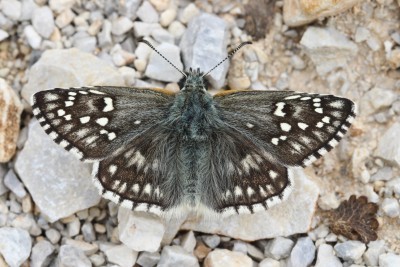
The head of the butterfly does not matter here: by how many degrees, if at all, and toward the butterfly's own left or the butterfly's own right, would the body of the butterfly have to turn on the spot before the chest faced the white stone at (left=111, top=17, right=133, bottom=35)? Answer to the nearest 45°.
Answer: approximately 45° to the butterfly's own left

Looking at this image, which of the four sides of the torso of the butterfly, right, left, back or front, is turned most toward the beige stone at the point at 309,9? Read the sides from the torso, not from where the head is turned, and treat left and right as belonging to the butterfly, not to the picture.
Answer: front

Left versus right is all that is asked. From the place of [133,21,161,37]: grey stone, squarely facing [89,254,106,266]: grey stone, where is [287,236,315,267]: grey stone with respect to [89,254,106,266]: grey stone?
left

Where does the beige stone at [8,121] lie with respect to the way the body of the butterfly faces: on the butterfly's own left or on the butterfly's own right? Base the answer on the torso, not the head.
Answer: on the butterfly's own left

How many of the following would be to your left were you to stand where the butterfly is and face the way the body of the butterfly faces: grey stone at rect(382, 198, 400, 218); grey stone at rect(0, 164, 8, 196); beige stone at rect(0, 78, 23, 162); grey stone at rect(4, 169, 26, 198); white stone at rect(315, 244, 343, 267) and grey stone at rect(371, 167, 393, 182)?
3

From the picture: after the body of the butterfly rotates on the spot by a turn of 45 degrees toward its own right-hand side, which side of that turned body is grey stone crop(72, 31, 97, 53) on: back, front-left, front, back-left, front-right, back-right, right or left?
left

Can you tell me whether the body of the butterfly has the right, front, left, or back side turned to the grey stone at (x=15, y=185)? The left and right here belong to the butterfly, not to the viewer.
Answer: left

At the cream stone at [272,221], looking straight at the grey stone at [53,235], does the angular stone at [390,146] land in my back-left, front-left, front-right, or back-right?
back-right

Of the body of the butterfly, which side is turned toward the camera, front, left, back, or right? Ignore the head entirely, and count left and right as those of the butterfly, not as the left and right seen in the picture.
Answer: back

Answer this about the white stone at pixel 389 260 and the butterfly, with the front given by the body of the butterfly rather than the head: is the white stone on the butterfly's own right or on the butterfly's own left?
on the butterfly's own right

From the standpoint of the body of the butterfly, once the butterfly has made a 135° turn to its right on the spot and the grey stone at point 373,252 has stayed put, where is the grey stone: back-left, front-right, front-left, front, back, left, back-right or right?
front-left

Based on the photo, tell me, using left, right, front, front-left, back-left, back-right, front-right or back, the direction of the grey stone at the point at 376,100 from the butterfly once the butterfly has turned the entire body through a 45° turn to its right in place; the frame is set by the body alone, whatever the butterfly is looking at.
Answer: front

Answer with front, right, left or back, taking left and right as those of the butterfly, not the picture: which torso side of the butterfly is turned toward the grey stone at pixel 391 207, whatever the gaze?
right

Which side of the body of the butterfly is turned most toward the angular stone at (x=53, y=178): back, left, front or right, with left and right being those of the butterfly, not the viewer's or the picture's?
left

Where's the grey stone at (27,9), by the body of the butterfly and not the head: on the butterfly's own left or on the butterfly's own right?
on the butterfly's own left
